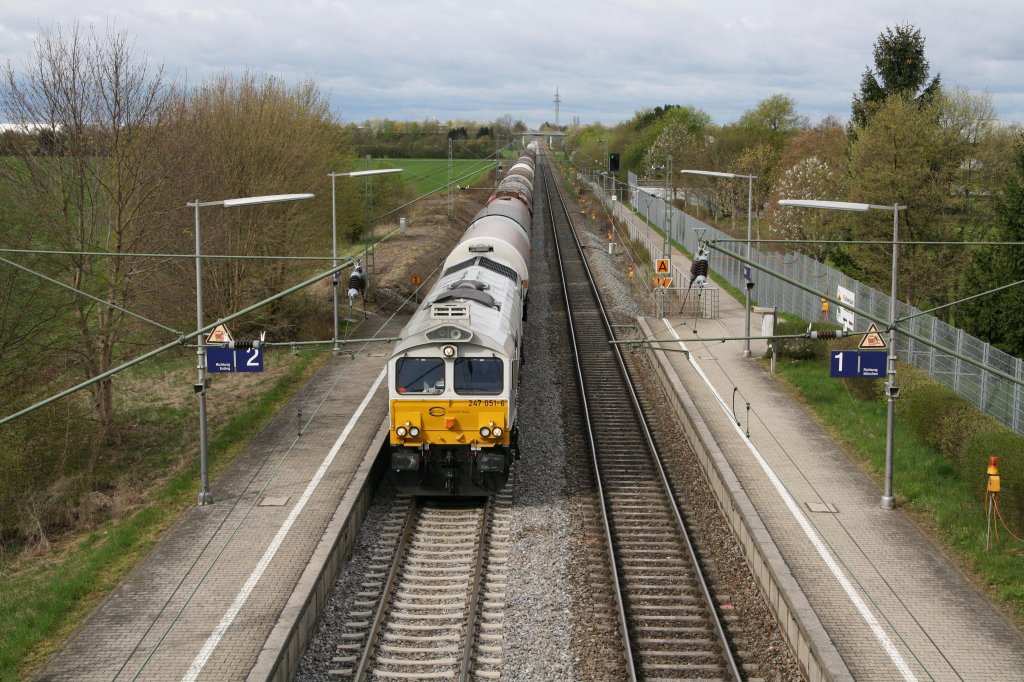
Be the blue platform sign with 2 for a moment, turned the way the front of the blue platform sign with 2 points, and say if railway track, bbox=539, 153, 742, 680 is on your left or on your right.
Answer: on your left

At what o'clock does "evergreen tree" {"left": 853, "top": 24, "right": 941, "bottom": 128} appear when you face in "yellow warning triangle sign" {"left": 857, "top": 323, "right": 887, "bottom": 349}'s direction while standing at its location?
The evergreen tree is roughly at 6 o'clock from the yellow warning triangle sign.

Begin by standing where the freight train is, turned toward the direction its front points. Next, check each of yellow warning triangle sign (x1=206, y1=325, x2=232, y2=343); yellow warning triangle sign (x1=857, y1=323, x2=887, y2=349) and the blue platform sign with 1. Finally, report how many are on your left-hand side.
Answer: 2

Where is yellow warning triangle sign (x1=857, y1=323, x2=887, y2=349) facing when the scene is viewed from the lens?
facing the viewer

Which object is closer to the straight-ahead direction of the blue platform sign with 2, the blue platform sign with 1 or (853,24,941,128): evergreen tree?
the blue platform sign with 1

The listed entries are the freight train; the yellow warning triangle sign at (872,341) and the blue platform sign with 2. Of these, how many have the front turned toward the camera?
3

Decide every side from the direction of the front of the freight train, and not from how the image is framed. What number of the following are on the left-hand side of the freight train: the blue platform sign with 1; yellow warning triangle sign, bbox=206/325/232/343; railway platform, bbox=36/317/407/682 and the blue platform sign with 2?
1

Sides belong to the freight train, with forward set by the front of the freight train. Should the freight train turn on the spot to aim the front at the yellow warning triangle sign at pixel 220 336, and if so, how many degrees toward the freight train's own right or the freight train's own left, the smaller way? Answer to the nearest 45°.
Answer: approximately 90° to the freight train's own right

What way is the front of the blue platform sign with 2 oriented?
toward the camera

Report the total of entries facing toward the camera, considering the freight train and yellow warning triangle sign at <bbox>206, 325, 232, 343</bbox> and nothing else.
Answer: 2

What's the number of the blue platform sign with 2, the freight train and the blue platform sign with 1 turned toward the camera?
3
